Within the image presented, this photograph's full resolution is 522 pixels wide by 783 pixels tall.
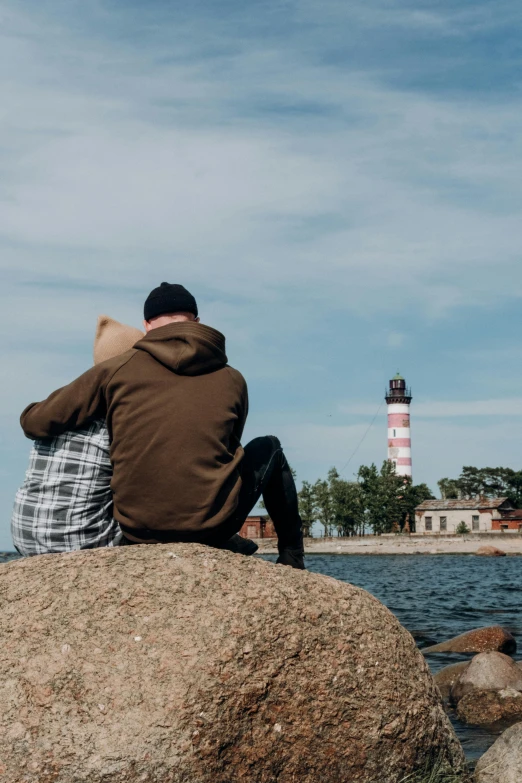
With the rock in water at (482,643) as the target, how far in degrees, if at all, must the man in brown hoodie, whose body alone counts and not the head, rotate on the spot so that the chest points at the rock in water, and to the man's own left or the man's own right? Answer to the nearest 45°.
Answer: approximately 45° to the man's own right

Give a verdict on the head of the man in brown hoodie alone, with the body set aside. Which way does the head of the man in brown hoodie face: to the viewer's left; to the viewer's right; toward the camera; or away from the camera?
away from the camera

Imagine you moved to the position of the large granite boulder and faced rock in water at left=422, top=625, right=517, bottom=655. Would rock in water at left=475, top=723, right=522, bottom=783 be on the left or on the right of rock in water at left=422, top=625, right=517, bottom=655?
right

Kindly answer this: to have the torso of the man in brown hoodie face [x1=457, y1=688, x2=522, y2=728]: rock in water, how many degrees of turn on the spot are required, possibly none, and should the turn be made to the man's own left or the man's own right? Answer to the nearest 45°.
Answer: approximately 45° to the man's own right

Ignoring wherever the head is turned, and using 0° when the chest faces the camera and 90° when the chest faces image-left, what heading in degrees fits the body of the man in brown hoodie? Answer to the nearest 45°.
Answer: approximately 180°

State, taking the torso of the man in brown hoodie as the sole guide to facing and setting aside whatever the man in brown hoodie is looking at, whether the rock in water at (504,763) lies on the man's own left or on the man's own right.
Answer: on the man's own right

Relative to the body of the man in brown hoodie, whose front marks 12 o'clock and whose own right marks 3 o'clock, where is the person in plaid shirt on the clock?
The person in plaid shirt is roughly at 10 o'clock from the man in brown hoodie.

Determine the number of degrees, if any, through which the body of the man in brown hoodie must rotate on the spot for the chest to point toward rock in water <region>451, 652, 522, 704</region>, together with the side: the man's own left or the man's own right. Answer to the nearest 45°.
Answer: approximately 45° to the man's own right
